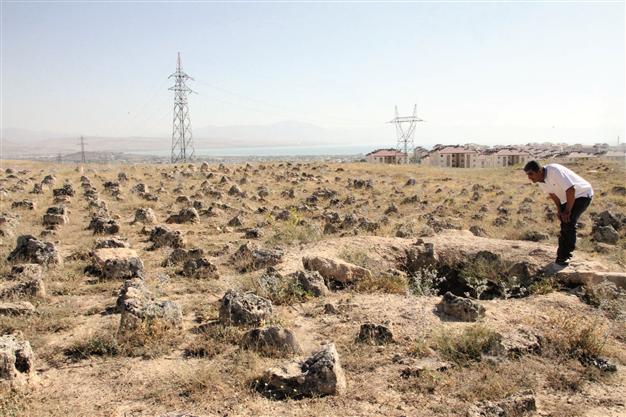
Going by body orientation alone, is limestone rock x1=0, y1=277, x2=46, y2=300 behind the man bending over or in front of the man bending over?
in front

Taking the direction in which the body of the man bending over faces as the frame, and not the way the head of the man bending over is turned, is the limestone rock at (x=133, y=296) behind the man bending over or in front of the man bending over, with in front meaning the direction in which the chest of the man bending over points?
in front

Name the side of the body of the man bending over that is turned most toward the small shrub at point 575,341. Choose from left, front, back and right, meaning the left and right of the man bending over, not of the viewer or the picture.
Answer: left

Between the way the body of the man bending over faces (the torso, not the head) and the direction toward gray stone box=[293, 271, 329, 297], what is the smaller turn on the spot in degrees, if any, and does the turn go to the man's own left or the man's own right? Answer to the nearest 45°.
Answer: approximately 45° to the man's own left

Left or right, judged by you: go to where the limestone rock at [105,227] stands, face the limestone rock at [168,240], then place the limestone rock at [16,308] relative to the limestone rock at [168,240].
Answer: right

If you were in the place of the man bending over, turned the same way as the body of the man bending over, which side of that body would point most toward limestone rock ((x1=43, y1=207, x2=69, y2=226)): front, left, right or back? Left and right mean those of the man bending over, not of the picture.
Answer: front

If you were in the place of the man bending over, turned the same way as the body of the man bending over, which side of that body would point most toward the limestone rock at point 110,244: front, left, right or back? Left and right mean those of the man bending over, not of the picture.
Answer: front

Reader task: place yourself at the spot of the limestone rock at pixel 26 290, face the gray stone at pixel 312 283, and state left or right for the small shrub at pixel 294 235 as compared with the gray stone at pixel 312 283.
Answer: left

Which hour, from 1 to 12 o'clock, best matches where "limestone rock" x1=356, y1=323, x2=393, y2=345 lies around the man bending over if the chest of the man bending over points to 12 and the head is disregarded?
The limestone rock is roughly at 10 o'clock from the man bending over.

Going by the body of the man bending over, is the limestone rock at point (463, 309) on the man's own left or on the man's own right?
on the man's own left

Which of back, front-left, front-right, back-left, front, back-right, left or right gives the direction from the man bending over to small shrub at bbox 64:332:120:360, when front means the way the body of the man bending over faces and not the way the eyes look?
front-left

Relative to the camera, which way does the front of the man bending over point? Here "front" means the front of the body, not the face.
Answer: to the viewer's left
